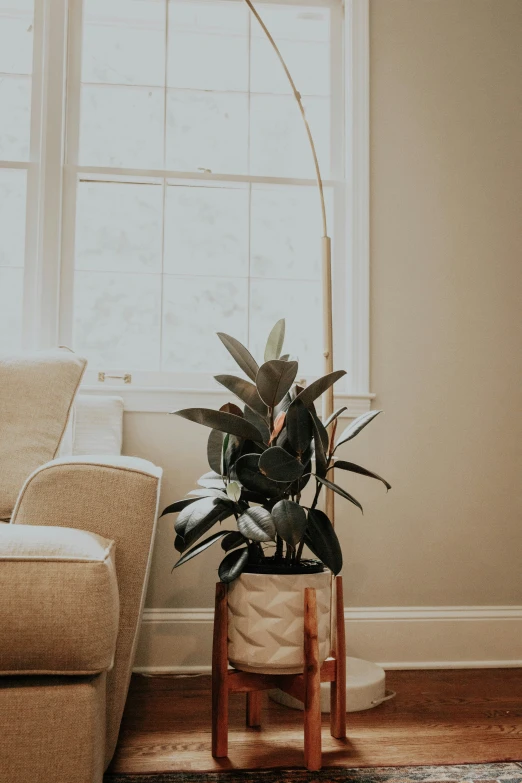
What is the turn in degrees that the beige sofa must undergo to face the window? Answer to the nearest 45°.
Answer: approximately 180°

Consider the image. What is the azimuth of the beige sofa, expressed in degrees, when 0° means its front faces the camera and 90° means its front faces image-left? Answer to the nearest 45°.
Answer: approximately 0°

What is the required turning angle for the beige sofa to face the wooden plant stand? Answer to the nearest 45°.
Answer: approximately 135° to its left

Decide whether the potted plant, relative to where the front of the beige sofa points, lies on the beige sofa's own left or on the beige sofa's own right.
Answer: on the beige sofa's own left

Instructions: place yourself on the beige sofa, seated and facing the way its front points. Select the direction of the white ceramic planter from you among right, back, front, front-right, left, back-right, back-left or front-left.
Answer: back-left
